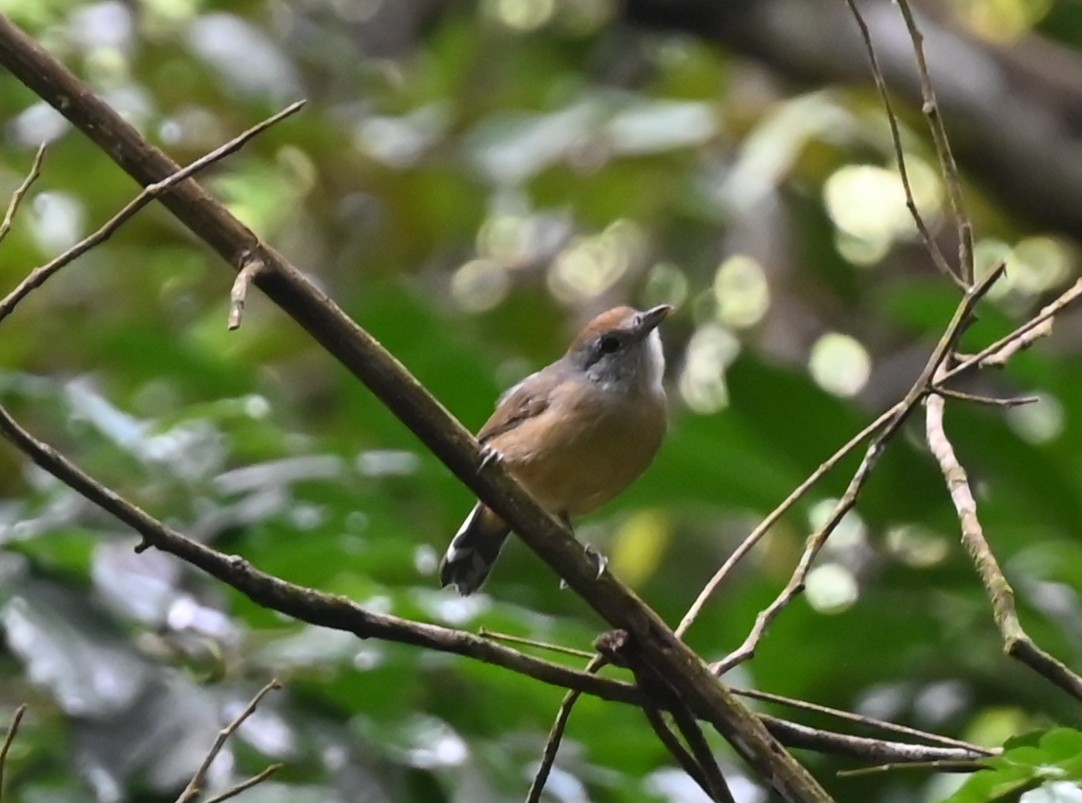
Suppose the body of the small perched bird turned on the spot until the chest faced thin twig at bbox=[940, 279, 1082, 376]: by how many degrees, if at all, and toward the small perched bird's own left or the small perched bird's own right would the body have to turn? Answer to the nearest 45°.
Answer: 0° — it already faces it

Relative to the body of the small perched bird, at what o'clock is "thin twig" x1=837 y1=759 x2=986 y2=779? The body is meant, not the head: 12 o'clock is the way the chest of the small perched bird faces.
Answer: The thin twig is roughly at 11 o'clock from the small perched bird.

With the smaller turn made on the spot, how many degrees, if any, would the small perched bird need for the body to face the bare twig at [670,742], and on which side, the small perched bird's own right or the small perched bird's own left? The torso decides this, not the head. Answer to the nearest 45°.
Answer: approximately 45° to the small perched bird's own left

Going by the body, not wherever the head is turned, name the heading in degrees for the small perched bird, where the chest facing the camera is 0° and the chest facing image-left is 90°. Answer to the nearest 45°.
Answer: approximately 315°
